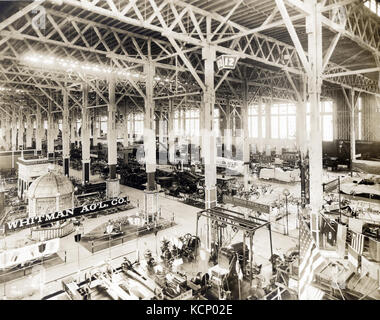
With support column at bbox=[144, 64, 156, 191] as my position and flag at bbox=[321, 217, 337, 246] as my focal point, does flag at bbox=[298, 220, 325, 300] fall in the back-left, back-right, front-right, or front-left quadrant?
front-right

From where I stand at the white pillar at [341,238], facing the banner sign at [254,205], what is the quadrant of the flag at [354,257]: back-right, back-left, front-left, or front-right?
back-left

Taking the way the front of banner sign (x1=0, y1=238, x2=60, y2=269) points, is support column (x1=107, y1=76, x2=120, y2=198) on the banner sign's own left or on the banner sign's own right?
on the banner sign's own left

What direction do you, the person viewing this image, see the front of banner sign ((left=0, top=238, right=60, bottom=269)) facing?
facing the viewer and to the right of the viewer

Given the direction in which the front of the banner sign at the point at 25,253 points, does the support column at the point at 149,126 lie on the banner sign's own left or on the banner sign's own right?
on the banner sign's own left

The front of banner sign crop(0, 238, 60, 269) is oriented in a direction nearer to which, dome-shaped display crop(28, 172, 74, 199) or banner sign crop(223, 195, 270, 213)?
the banner sign

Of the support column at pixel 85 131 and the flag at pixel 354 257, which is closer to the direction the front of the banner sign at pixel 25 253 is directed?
the flag

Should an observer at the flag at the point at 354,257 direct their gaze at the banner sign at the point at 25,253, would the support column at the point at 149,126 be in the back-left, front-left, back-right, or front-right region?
front-right

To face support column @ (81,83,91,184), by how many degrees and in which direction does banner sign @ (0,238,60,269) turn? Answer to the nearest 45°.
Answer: approximately 135° to its left

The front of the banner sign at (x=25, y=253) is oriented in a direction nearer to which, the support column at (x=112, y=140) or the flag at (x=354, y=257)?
the flag

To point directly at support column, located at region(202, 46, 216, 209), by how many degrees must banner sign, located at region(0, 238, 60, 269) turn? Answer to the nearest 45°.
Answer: approximately 45° to its left

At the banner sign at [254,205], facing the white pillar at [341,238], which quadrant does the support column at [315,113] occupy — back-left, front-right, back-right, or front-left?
front-right
